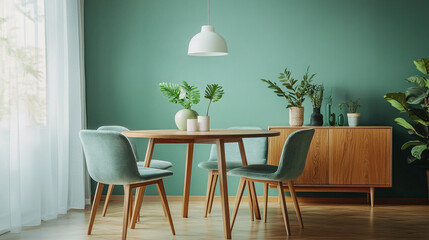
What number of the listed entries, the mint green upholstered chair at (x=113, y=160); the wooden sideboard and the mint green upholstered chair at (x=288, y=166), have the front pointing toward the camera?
1

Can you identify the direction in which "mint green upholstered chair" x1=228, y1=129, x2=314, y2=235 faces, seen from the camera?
facing away from the viewer and to the left of the viewer

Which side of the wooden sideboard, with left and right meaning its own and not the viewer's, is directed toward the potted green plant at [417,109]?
left

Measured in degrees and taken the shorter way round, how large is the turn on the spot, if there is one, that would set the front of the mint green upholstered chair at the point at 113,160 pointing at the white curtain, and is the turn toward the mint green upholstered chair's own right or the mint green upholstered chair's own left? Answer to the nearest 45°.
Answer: approximately 90° to the mint green upholstered chair's own left

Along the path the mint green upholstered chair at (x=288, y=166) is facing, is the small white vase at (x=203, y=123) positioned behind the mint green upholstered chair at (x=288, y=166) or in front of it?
in front

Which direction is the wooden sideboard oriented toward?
toward the camera

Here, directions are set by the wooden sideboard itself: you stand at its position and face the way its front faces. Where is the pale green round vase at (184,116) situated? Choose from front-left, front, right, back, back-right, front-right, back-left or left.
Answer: front-right

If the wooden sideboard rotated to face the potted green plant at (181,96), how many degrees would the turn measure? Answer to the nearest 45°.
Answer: approximately 45° to its right

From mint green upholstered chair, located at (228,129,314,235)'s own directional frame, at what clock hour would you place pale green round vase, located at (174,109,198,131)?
The pale green round vase is roughly at 11 o'clock from the mint green upholstered chair.

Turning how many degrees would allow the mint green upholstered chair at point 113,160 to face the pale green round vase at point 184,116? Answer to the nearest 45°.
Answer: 0° — it already faces it

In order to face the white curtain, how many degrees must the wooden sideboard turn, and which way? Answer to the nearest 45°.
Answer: approximately 45° to its right

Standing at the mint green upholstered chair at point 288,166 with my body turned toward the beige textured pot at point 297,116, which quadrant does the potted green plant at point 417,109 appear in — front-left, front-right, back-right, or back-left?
front-right

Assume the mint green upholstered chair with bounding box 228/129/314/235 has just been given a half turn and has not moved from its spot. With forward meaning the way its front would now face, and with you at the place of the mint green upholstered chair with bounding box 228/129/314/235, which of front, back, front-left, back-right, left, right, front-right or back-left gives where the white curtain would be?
back-right

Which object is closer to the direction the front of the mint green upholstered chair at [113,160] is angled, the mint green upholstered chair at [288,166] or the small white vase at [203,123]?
the small white vase

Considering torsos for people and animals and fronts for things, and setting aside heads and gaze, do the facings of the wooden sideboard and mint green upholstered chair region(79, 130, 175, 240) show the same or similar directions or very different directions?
very different directions

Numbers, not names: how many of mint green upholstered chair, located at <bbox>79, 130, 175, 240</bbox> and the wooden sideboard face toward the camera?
1

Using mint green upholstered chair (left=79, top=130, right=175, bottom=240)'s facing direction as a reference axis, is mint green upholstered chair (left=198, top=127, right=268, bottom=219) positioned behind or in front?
in front

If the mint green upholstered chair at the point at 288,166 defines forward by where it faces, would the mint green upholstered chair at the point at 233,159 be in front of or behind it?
in front

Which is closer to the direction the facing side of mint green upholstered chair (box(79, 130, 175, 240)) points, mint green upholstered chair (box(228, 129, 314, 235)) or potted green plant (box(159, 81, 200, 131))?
the potted green plant

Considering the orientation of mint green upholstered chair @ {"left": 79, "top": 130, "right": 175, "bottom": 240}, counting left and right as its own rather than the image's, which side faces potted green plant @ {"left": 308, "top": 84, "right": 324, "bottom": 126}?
front
